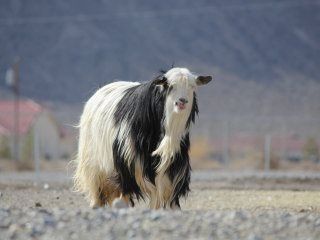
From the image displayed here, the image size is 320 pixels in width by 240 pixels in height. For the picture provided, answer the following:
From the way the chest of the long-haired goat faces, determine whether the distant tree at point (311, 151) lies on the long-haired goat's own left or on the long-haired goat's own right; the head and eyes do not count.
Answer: on the long-haired goat's own left

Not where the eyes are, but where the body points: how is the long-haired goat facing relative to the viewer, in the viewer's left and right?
facing the viewer and to the right of the viewer

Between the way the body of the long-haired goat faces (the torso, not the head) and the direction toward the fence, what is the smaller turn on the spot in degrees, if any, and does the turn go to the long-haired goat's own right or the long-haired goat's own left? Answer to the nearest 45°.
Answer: approximately 135° to the long-haired goat's own left
